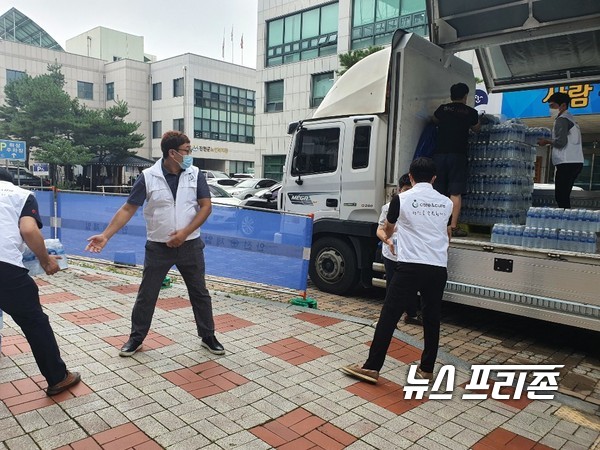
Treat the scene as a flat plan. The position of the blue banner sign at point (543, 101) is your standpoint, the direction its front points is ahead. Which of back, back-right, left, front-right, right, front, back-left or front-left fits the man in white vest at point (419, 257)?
front

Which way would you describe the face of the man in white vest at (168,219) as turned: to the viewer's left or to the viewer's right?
to the viewer's right

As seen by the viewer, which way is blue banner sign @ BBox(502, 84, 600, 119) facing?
toward the camera

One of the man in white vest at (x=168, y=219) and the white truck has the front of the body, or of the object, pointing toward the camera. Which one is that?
the man in white vest

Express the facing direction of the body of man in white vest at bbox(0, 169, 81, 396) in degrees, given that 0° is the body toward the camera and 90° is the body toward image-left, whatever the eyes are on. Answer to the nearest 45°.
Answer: approximately 225°

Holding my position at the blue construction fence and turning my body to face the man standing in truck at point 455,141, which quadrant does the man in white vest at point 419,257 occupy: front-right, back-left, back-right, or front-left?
front-right

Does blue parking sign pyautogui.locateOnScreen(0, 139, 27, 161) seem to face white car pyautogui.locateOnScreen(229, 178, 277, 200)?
no

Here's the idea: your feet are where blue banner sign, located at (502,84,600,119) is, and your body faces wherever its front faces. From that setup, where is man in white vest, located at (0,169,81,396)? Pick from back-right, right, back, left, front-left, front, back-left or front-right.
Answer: front

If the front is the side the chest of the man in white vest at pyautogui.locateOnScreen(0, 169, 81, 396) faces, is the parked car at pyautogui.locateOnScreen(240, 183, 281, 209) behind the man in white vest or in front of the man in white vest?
in front

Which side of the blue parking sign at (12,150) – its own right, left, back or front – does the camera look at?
front

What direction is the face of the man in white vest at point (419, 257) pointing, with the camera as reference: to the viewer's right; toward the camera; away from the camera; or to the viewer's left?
away from the camera

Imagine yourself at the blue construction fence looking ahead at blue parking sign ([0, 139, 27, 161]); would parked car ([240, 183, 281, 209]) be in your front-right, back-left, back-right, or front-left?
front-right

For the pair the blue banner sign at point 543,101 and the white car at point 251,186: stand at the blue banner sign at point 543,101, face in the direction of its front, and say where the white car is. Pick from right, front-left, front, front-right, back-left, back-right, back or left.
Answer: right

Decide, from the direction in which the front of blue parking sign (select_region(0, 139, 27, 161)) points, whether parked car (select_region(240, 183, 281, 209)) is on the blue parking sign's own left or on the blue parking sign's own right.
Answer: on the blue parking sign's own left

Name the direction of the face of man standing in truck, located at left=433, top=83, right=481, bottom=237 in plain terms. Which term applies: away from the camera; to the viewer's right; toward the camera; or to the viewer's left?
away from the camera

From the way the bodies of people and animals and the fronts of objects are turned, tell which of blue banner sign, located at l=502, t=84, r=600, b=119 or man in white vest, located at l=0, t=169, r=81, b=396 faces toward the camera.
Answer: the blue banner sign
